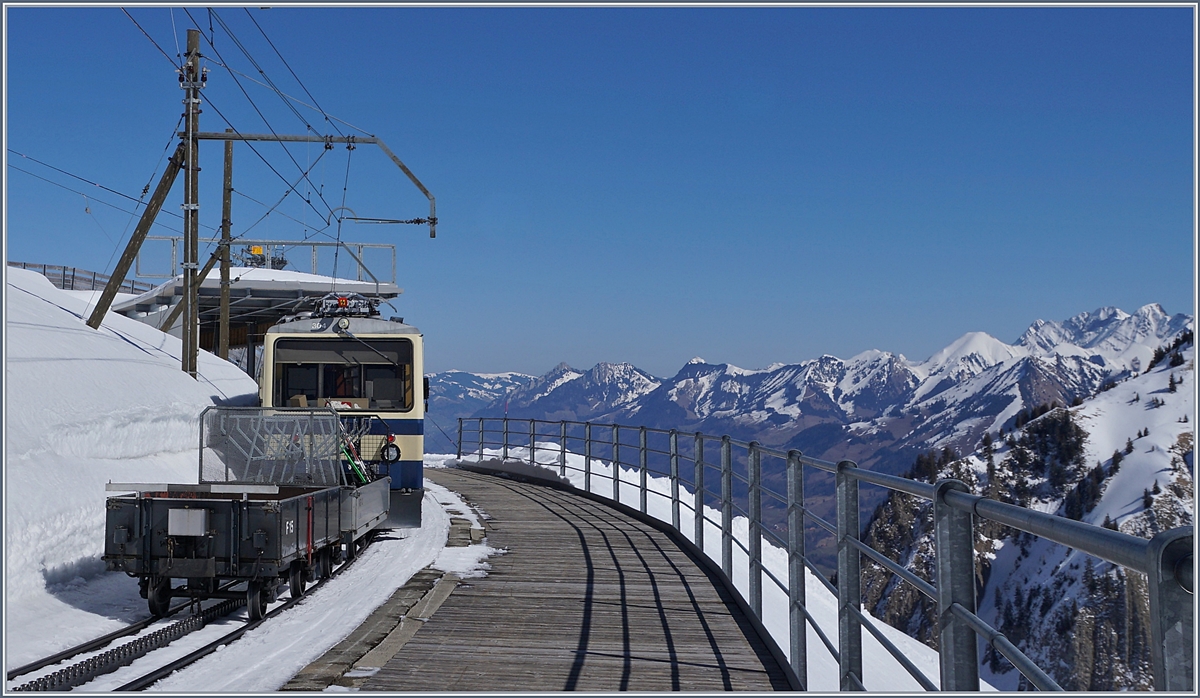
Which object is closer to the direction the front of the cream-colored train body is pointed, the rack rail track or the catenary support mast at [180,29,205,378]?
the rack rail track

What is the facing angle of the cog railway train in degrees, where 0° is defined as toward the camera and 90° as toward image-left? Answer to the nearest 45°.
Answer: approximately 0°

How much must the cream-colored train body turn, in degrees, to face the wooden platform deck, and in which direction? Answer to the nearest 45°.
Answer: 0° — it already faces it

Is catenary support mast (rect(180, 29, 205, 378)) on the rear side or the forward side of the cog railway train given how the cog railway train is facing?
on the rear side

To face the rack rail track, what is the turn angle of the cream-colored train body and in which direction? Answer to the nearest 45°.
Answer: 0° — it already faces it

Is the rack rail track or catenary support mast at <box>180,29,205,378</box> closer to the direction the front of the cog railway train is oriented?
the rack rail track
